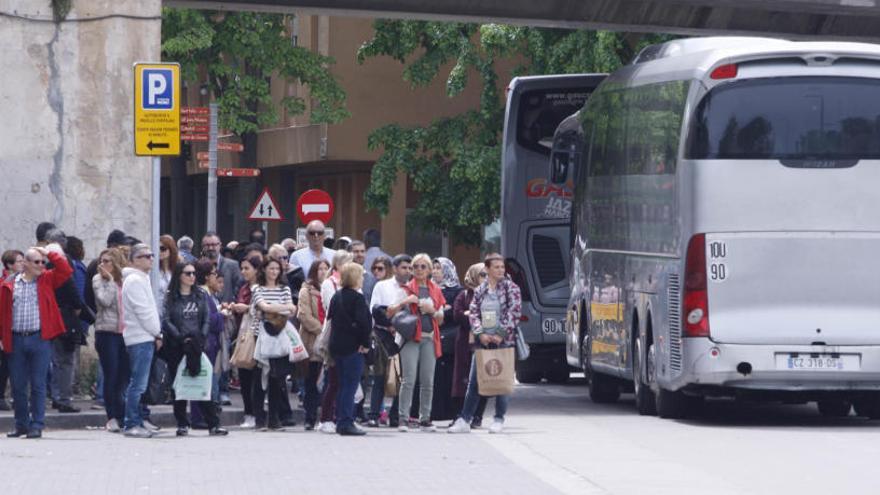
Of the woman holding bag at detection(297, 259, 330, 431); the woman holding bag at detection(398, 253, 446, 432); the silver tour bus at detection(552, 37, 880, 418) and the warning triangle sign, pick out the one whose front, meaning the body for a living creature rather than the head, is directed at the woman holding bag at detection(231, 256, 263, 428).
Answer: the warning triangle sign

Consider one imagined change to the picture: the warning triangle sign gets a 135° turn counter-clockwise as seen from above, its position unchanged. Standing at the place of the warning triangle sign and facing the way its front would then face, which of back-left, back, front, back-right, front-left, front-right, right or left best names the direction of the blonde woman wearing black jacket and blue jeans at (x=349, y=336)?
back-right

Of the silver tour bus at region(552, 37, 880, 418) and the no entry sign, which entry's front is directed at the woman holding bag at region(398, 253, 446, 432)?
the no entry sign

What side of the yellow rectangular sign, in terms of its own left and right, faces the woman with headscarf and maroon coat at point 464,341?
left

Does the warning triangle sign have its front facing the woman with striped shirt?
yes

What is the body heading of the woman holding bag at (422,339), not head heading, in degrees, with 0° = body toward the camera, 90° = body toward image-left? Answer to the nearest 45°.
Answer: approximately 0°

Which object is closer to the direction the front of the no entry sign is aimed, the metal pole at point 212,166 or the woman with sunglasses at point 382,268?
the woman with sunglasses

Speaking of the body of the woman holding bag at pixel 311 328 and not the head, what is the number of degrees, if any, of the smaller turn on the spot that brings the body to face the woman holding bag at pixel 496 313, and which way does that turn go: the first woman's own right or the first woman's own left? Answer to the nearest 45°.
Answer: approximately 45° to the first woman's own left

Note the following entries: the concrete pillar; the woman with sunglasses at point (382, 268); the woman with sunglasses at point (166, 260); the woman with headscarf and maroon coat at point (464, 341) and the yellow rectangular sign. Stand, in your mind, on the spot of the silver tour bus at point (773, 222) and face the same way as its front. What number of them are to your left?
5
